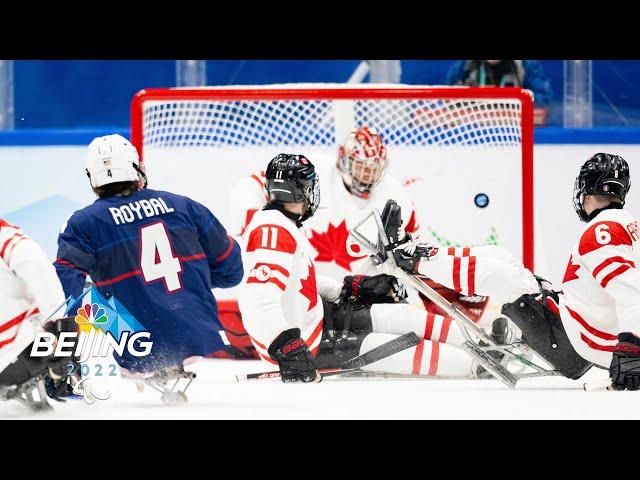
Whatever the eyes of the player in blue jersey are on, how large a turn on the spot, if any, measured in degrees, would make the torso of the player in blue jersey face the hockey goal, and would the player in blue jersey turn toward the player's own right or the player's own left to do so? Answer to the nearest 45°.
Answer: approximately 45° to the player's own right

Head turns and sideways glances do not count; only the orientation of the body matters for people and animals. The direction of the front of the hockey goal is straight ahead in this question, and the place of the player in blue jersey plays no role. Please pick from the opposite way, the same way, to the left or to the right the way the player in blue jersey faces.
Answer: the opposite way

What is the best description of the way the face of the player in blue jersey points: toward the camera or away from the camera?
away from the camera

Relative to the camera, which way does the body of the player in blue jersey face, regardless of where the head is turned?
away from the camera

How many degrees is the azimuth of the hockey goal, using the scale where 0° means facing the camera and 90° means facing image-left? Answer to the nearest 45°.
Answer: approximately 0°
